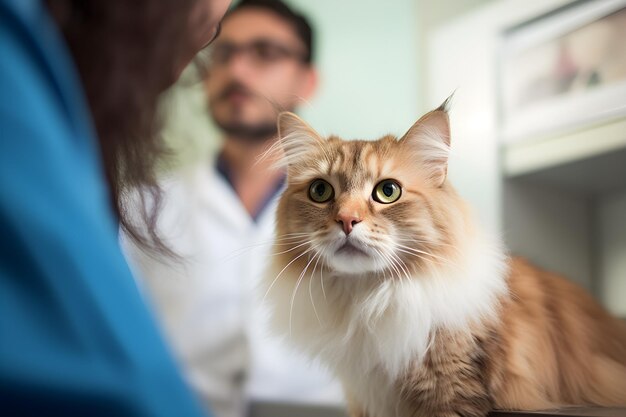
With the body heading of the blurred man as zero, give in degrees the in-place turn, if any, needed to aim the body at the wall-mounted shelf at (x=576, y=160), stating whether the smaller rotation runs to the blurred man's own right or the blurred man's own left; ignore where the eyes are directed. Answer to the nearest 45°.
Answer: approximately 90° to the blurred man's own left

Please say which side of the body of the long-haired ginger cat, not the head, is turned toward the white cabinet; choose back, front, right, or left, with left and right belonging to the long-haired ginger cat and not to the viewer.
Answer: back

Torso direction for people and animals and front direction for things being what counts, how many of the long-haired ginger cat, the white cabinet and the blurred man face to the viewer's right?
0

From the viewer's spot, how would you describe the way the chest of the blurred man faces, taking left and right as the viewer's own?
facing the viewer and to the left of the viewer

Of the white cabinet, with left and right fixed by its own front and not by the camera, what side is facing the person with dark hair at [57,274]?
front

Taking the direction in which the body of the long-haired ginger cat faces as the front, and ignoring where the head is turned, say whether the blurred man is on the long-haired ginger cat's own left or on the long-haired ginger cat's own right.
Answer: on the long-haired ginger cat's own right

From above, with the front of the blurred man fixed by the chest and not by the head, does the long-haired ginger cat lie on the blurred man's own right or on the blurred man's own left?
on the blurred man's own left

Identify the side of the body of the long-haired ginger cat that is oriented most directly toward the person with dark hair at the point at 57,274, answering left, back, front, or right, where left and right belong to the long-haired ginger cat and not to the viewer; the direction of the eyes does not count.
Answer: front

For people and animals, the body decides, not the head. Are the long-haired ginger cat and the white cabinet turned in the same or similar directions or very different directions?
same or similar directions

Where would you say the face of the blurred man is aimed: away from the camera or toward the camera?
toward the camera

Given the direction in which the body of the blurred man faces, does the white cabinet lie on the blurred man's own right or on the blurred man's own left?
on the blurred man's own left

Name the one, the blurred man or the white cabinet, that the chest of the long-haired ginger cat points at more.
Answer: the blurred man
